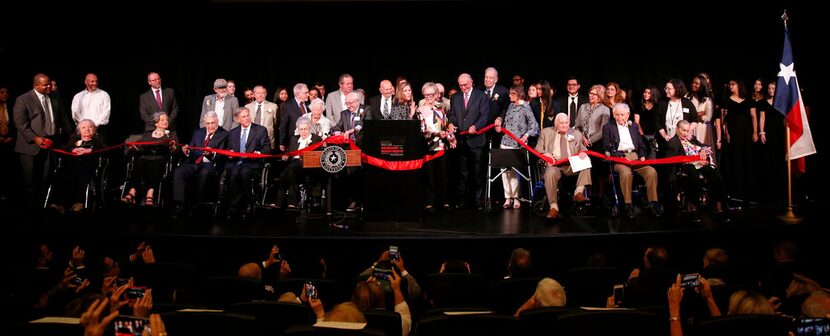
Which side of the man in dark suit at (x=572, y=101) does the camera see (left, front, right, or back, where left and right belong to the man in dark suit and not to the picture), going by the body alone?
front

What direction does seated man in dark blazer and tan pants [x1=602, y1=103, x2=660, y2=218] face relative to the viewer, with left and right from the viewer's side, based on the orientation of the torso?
facing the viewer

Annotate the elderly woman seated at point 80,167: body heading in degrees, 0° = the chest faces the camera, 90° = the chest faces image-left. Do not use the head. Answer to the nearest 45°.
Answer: approximately 0°

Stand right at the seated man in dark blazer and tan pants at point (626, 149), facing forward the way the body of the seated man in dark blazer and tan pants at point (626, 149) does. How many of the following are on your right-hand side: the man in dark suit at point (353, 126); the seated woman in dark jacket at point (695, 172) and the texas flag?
1

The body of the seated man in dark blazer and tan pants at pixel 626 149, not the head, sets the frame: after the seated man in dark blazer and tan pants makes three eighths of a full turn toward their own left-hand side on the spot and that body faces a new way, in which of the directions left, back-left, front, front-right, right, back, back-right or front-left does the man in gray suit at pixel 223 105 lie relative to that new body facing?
back-left

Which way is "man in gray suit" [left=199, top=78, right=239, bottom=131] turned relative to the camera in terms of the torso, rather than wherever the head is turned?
toward the camera

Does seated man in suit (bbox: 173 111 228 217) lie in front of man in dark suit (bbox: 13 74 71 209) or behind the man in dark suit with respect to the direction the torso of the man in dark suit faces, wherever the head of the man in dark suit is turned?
in front

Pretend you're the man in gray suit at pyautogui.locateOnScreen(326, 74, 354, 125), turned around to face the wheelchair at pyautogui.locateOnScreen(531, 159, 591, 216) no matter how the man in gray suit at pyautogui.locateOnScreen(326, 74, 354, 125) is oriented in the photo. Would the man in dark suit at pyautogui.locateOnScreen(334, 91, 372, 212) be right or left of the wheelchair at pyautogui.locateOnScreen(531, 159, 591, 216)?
right

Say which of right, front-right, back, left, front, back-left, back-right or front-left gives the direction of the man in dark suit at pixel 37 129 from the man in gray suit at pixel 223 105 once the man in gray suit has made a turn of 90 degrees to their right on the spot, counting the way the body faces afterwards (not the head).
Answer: front

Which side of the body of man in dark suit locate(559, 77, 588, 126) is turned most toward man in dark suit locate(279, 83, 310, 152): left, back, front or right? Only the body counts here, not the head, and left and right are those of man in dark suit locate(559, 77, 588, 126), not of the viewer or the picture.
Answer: right

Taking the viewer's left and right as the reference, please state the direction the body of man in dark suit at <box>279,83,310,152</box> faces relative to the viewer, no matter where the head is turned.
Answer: facing the viewer and to the right of the viewer
